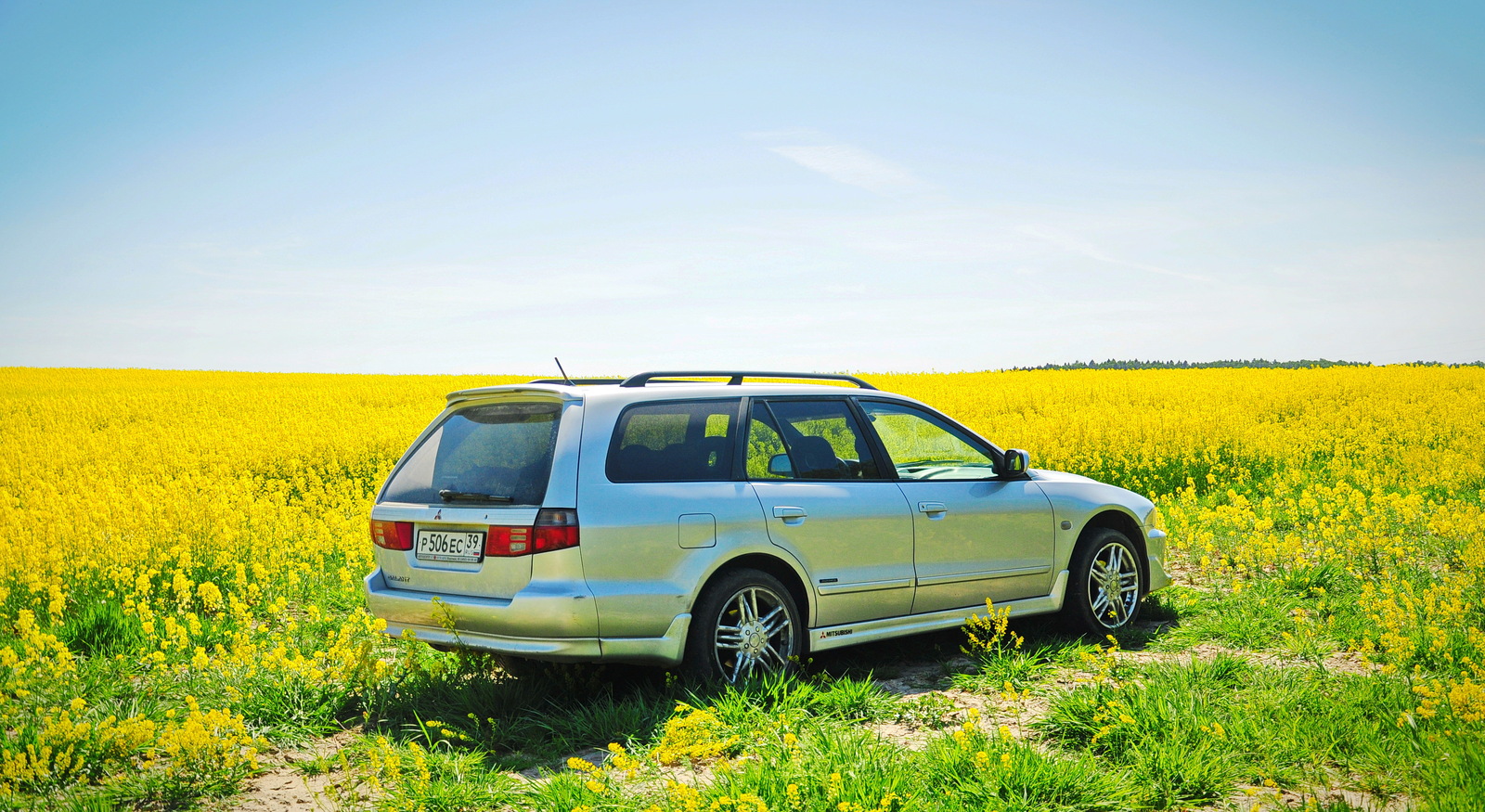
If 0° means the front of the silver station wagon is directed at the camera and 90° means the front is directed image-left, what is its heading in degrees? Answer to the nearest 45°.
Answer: approximately 225°
